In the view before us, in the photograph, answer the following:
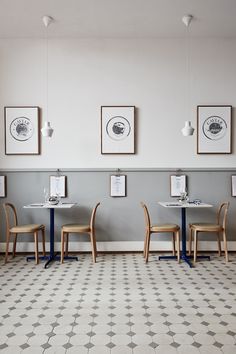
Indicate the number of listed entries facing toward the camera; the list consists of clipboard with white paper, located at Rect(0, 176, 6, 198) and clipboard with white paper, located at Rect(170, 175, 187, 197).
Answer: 2

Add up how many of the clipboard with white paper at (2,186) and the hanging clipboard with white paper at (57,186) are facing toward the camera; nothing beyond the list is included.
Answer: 2

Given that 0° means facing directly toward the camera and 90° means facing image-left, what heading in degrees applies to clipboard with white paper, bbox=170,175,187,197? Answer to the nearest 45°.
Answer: approximately 0°

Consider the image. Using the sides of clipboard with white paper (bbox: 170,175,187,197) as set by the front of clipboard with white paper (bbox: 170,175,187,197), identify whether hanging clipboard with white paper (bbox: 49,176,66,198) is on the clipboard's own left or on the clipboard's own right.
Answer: on the clipboard's own right

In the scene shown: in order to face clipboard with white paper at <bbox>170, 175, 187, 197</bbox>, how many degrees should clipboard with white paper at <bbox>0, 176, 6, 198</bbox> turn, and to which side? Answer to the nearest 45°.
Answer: approximately 90° to its left

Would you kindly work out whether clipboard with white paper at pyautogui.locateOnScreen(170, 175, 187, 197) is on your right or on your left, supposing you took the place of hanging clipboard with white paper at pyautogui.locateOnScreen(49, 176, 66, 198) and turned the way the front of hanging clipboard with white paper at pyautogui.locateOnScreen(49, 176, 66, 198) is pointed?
on your left
